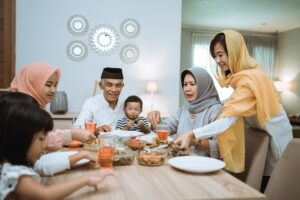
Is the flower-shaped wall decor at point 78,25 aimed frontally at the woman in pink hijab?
yes

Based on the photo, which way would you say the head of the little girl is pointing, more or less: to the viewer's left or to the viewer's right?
to the viewer's right

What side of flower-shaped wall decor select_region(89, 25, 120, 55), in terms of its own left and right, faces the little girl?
front

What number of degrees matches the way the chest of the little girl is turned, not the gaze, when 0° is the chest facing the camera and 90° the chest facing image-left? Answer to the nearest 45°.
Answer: approximately 270°

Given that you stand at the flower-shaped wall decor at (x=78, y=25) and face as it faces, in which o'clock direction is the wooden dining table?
The wooden dining table is roughly at 12 o'clock from the flower-shaped wall decor.

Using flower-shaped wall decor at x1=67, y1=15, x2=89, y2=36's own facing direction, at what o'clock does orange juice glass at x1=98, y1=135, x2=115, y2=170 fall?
The orange juice glass is roughly at 12 o'clock from the flower-shaped wall decor.

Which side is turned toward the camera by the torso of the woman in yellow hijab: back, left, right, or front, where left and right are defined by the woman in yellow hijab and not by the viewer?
left

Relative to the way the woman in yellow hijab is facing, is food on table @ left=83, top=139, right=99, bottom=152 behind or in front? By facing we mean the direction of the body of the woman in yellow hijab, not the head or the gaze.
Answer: in front

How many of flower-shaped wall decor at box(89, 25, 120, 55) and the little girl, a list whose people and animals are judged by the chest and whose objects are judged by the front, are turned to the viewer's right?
1
